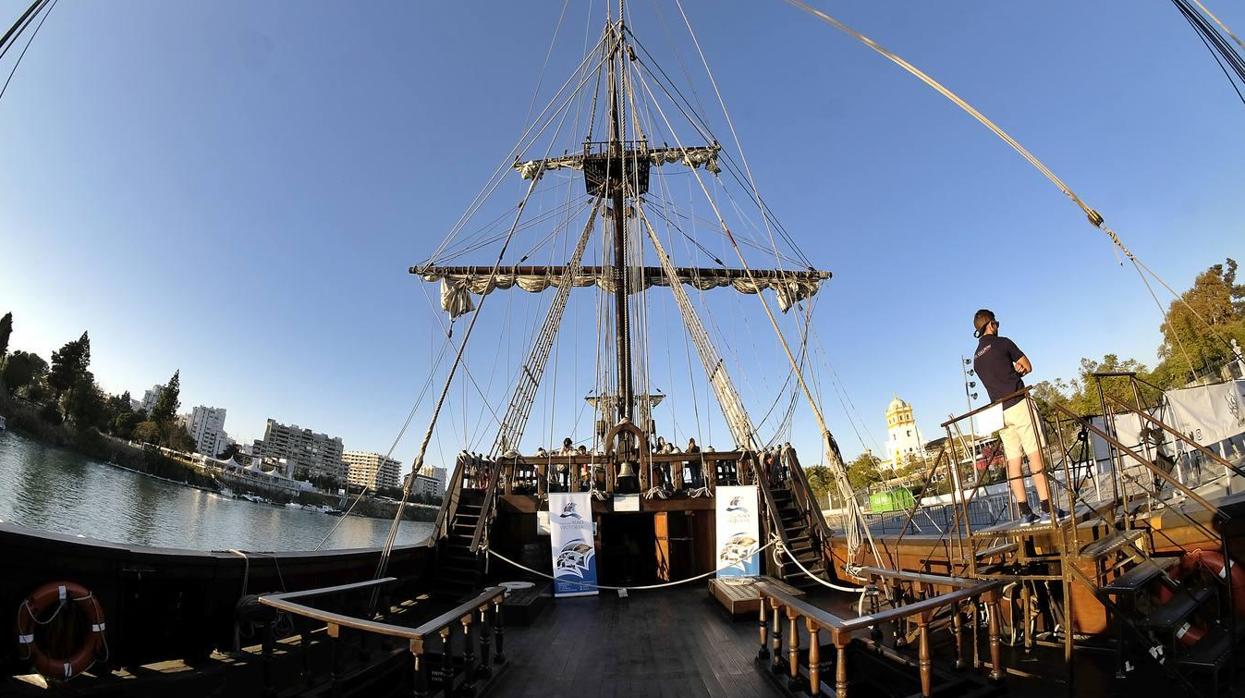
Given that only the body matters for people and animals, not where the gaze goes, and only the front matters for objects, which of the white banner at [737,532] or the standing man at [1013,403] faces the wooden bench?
the white banner

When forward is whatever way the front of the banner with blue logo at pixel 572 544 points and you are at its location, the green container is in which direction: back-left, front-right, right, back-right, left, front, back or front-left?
back-left

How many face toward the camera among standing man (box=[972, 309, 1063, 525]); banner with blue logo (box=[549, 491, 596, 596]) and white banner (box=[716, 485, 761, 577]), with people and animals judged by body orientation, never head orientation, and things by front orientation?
2

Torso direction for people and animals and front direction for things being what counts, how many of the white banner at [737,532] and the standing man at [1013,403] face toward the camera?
1

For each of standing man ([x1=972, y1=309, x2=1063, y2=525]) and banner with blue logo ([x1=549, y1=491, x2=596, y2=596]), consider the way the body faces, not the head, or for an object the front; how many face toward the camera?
1

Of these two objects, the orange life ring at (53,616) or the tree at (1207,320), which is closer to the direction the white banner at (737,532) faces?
the orange life ring

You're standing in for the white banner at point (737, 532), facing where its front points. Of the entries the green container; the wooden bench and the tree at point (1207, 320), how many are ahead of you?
1

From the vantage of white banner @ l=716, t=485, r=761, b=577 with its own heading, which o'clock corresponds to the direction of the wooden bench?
The wooden bench is roughly at 12 o'clock from the white banner.

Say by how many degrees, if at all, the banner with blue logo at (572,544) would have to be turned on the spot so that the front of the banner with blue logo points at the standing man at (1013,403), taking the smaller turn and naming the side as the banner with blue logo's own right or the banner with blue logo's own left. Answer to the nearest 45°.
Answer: approximately 45° to the banner with blue logo's own left
